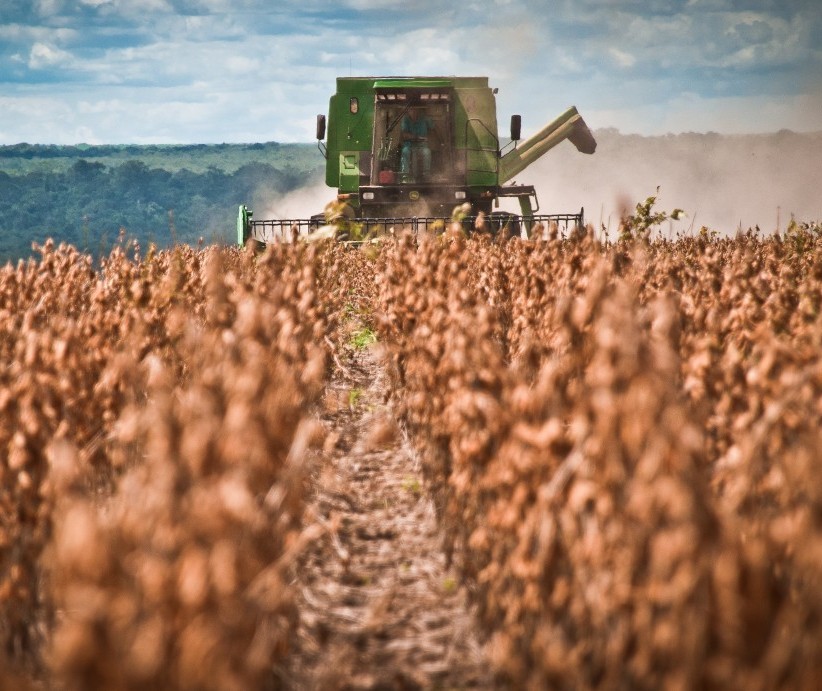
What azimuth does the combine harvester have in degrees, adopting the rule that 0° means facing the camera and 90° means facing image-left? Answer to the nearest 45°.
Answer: approximately 0°

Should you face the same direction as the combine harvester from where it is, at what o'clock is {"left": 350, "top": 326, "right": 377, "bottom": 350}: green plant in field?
The green plant in field is roughly at 12 o'clock from the combine harvester.
